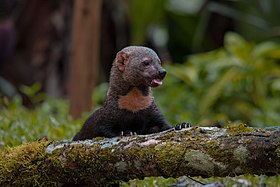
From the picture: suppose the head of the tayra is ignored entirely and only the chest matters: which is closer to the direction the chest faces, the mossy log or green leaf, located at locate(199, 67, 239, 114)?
the mossy log

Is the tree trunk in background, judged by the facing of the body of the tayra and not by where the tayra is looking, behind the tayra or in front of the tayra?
behind

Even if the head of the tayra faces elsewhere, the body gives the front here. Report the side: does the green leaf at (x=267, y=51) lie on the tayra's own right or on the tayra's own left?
on the tayra's own left

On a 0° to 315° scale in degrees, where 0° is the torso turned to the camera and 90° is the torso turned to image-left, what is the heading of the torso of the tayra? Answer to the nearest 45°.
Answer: approximately 315°
